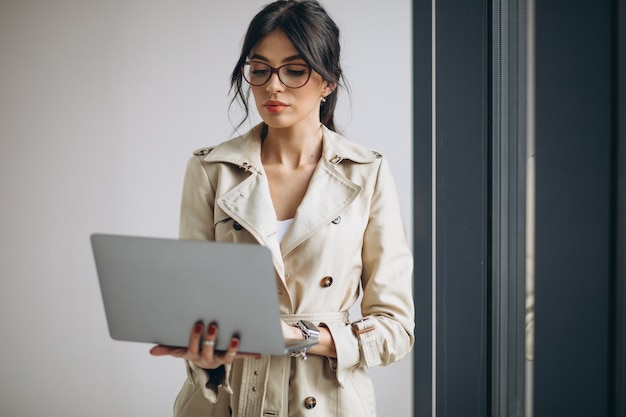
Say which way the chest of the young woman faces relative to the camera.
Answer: toward the camera

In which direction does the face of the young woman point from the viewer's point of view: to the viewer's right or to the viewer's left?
to the viewer's left
